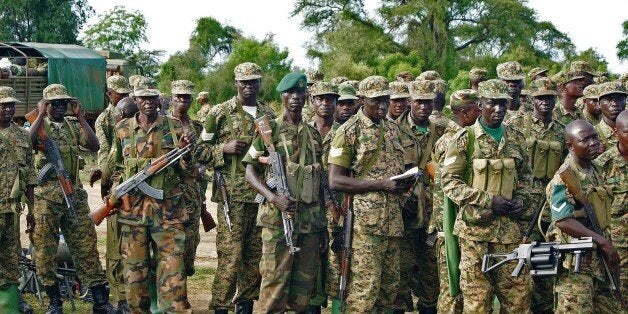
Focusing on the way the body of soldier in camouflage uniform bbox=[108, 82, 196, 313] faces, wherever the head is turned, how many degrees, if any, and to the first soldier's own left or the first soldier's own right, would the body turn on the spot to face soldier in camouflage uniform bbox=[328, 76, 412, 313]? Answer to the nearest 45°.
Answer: approximately 90° to the first soldier's own left

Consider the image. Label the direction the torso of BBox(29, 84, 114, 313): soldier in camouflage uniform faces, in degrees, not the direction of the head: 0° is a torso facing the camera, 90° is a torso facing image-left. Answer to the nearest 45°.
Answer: approximately 0°

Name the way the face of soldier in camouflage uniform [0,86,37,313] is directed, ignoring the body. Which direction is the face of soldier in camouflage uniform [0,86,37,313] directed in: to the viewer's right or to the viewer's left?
to the viewer's right
